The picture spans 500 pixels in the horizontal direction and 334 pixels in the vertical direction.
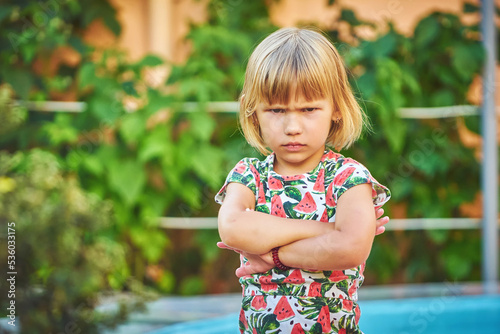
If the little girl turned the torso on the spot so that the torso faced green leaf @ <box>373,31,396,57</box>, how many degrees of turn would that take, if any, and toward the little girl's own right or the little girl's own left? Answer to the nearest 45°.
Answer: approximately 180°

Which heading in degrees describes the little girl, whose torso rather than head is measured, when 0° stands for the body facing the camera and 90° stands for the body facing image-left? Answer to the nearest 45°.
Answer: approximately 0°

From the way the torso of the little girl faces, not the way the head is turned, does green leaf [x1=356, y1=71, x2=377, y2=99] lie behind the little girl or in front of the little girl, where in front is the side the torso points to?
behind

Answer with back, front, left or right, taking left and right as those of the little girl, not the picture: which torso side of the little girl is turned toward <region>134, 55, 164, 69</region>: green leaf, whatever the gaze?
back

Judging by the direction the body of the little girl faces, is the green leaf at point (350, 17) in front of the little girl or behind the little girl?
behind

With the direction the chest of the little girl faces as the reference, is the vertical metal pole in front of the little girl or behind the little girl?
behind

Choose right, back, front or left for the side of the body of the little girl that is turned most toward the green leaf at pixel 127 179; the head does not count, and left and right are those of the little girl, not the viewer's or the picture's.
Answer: back

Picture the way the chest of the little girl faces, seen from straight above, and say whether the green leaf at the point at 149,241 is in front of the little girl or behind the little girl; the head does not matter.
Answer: behind

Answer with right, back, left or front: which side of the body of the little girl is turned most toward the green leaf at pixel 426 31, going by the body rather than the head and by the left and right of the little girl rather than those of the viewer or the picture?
back

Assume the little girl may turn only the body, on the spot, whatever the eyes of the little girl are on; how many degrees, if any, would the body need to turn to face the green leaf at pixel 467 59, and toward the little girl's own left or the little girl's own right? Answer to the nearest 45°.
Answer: approximately 180°
